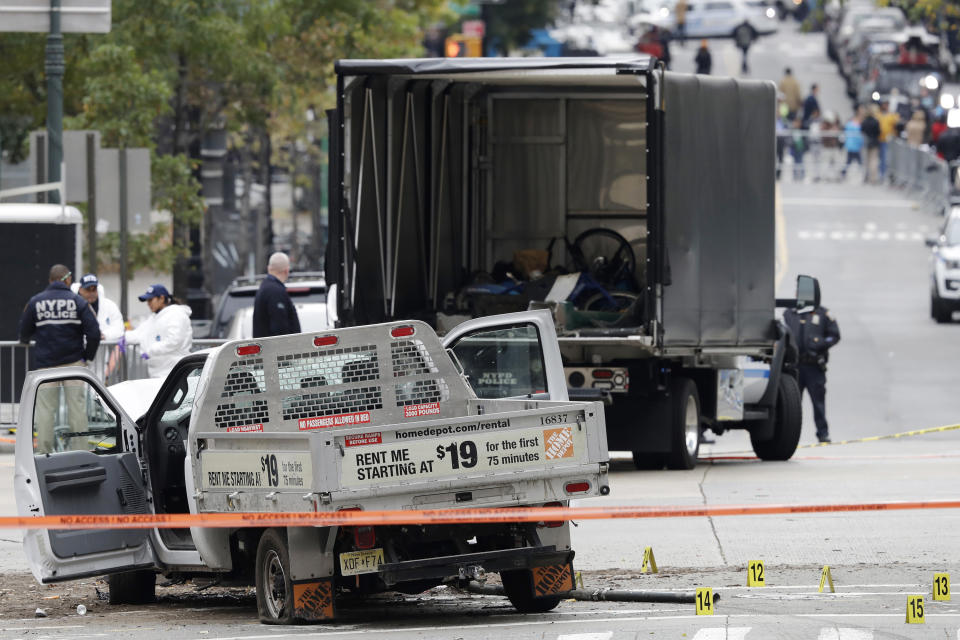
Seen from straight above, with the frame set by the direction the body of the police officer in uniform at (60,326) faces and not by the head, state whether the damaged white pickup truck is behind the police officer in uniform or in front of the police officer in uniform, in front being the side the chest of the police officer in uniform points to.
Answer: behind

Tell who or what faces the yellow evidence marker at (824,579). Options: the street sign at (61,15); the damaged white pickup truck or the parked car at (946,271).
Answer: the parked car

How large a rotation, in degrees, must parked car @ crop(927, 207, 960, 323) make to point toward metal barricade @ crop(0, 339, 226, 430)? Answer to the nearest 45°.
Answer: approximately 45° to its right

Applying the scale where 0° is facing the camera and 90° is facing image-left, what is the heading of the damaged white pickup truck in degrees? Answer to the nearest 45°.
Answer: approximately 135°

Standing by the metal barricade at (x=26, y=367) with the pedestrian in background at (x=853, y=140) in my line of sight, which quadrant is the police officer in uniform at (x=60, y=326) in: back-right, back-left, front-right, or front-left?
back-right

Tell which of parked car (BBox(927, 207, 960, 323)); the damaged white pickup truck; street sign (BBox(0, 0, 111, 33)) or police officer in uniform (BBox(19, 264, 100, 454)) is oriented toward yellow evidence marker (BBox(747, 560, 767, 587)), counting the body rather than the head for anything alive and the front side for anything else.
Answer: the parked car

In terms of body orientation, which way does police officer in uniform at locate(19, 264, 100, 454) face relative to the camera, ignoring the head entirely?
away from the camera

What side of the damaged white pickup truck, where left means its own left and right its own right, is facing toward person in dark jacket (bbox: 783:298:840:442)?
right

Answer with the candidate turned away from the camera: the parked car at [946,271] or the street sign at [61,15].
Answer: the street sign
